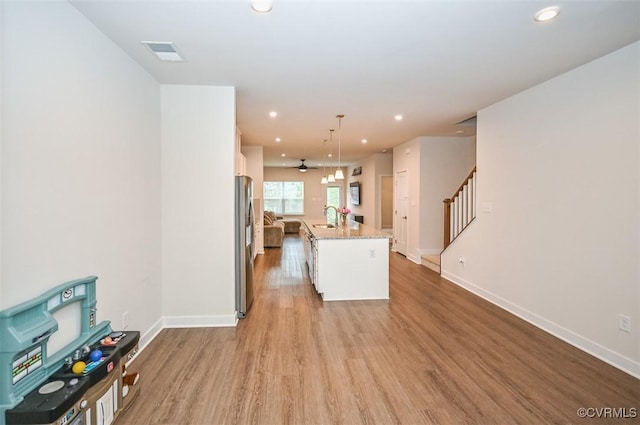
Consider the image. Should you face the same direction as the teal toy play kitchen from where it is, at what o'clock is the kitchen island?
The kitchen island is roughly at 10 o'clock from the teal toy play kitchen.

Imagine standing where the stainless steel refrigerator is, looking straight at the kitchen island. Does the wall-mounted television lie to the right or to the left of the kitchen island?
left

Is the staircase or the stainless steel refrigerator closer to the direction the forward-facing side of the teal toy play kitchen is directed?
the staircase

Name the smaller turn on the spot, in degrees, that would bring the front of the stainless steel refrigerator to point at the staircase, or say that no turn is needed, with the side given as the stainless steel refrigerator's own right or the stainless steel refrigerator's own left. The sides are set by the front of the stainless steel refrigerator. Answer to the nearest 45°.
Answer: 0° — it already faces it

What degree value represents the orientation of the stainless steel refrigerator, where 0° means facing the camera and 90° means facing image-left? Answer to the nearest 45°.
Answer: approximately 270°

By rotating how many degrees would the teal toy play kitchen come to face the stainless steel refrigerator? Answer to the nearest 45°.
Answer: approximately 90° to its left

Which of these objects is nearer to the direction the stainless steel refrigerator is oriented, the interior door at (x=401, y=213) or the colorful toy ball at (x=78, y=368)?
the interior door

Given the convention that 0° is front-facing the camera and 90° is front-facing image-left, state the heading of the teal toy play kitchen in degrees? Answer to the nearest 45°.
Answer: approximately 315°
